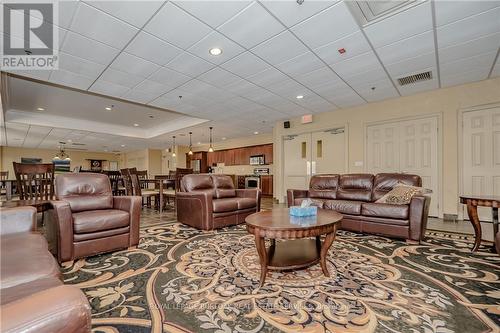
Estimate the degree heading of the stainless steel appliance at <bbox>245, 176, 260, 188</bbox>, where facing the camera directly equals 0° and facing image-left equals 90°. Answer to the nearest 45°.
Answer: approximately 0°

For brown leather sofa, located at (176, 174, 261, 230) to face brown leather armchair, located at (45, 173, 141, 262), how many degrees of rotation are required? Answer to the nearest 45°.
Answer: approximately 90° to its right

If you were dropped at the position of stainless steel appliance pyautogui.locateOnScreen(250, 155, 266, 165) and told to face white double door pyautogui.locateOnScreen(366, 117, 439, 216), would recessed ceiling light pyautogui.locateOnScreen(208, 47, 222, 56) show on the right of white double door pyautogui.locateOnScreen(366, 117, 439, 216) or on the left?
right

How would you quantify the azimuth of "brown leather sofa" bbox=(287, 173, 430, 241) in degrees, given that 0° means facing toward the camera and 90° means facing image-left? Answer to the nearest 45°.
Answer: approximately 45°

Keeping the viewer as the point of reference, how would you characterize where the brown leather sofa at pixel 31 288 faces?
facing to the right of the viewer

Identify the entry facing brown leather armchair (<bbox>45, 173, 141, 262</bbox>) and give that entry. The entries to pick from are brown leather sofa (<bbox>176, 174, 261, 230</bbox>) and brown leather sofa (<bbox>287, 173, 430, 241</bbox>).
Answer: brown leather sofa (<bbox>287, 173, 430, 241</bbox>)

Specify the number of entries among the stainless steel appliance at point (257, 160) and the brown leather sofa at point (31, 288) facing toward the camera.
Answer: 1

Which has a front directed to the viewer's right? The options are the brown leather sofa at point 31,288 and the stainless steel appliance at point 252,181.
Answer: the brown leather sofa

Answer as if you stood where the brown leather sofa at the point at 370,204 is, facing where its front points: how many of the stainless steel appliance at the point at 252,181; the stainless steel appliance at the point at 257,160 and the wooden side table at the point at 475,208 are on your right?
2

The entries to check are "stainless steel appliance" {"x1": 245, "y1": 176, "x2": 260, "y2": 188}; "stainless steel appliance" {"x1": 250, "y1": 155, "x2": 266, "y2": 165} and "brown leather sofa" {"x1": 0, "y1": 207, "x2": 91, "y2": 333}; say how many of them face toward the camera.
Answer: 2

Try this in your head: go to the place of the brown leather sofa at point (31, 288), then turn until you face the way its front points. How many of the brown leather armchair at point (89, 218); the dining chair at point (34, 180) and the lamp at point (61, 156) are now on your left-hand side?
3

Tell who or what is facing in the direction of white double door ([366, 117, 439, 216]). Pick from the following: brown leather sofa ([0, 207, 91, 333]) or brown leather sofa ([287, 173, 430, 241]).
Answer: brown leather sofa ([0, 207, 91, 333])
